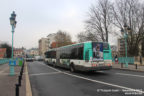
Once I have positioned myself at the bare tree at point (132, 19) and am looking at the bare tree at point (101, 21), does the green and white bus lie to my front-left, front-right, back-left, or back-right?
front-left

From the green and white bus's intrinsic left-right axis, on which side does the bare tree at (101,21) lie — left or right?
on its right
